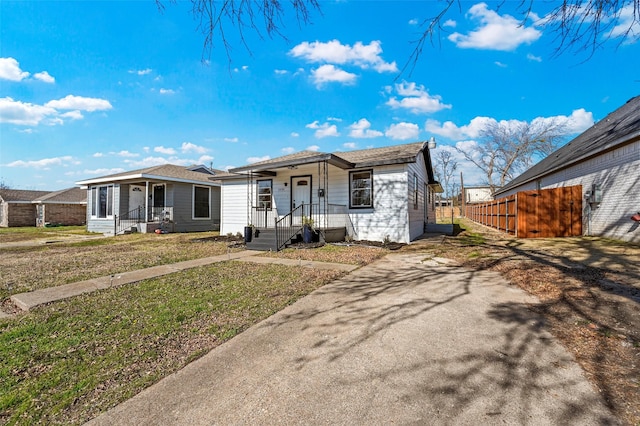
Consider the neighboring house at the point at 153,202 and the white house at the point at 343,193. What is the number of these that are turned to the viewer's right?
0

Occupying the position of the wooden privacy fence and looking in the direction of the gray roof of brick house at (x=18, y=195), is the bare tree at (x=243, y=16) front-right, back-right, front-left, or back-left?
front-left

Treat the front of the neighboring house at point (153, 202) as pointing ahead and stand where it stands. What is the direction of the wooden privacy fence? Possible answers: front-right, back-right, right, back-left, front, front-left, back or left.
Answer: left

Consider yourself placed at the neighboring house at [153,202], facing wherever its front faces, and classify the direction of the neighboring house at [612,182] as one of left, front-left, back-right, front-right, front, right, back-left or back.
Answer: left

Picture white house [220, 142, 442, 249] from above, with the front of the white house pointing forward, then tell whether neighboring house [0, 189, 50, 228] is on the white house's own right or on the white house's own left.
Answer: on the white house's own right

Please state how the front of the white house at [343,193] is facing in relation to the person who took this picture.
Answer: facing the viewer and to the left of the viewer

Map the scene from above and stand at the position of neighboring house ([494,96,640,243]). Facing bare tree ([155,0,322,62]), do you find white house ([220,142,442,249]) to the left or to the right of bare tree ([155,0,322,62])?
right

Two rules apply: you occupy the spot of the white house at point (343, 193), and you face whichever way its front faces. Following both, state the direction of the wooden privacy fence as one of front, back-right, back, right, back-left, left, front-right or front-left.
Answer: back-left

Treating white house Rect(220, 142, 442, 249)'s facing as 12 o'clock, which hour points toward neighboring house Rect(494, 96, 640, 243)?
The neighboring house is roughly at 8 o'clock from the white house.

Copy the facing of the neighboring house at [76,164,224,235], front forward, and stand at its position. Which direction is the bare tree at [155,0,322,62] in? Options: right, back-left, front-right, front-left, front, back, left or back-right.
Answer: front-left

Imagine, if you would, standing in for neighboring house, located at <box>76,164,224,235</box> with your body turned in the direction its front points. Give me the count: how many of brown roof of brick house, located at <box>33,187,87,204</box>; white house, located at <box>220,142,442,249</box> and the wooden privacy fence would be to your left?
2
